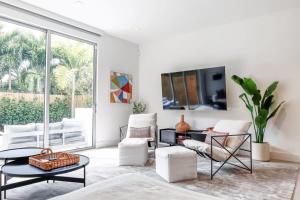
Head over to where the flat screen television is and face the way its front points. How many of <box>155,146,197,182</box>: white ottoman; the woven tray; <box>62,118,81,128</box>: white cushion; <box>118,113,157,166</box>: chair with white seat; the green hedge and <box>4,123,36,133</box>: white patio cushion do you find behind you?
0

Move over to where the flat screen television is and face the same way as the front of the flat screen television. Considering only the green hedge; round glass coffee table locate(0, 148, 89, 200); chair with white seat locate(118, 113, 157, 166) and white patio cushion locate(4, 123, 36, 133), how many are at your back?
0

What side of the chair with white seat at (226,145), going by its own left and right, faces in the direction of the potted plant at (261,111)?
back

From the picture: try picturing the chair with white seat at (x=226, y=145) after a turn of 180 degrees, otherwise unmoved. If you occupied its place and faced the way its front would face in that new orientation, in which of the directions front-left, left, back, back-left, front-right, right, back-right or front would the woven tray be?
back

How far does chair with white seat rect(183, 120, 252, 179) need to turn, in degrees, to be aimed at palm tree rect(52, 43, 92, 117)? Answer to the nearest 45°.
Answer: approximately 45° to its right

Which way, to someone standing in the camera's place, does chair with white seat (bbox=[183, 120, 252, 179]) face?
facing the viewer and to the left of the viewer

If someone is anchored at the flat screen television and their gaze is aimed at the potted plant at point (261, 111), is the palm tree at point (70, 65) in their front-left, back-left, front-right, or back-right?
back-left

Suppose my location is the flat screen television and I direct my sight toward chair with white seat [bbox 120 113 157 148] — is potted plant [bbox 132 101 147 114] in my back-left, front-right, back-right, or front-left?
front-right

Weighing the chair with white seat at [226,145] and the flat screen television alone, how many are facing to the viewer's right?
0

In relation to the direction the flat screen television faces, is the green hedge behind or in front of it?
in front

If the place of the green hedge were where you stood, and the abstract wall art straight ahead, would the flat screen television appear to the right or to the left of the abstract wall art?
right

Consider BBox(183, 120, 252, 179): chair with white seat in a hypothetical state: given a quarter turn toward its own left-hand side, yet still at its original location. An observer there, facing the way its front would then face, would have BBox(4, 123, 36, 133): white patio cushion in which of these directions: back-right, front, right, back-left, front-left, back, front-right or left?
back-right

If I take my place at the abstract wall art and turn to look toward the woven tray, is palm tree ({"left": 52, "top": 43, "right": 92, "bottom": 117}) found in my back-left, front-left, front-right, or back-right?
back-right

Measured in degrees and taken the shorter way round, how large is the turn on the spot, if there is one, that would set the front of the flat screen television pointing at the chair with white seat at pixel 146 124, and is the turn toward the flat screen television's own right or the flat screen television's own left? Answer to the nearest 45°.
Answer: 0° — it already faces it

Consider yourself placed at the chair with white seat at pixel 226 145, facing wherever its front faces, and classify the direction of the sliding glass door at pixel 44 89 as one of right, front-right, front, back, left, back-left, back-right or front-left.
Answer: front-right

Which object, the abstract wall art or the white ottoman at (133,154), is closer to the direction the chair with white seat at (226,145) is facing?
the white ottoman

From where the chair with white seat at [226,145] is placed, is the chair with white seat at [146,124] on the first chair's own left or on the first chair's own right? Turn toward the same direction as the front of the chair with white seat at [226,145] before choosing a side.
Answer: on the first chair's own right
